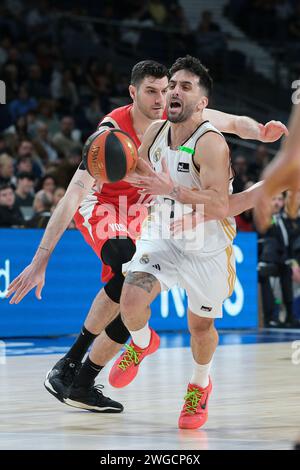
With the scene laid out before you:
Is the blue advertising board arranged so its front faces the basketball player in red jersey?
yes

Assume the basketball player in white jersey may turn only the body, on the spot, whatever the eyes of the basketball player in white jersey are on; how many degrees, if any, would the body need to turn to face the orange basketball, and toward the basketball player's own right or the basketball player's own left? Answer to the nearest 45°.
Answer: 0° — they already face it

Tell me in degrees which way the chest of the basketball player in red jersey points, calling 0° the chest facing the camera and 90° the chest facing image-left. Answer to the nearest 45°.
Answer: approximately 315°

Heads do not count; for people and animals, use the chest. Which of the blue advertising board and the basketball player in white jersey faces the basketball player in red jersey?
the blue advertising board

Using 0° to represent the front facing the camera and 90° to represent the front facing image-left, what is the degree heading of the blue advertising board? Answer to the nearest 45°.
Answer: approximately 0°

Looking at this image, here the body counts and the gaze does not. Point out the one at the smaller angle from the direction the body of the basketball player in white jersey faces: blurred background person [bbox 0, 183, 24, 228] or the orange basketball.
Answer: the orange basketball

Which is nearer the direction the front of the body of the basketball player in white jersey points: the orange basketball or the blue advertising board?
the orange basketball

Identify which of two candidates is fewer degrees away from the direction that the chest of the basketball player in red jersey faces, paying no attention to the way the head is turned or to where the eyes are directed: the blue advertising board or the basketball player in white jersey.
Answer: the basketball player in white jersey

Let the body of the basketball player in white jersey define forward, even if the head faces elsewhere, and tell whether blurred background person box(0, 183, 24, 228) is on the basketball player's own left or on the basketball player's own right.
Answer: on the basketball player's own right

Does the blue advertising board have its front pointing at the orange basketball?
yes

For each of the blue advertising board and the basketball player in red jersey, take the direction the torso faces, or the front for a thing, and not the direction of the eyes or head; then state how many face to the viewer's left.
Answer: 0
